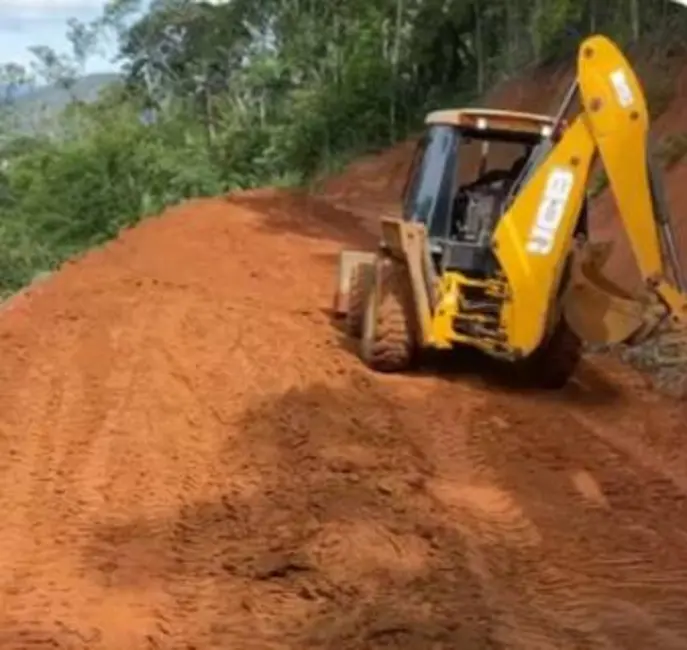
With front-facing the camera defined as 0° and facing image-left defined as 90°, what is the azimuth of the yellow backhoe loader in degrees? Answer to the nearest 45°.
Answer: approximately 135°
